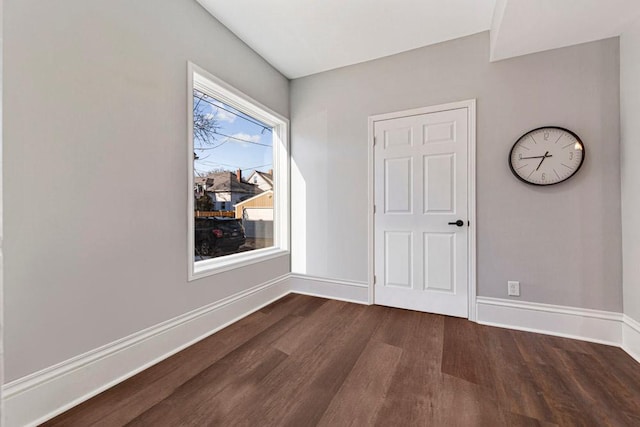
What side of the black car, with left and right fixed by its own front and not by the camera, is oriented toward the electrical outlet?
back

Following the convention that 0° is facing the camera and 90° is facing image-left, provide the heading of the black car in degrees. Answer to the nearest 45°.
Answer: approximately 135°

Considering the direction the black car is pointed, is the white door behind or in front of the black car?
behind
